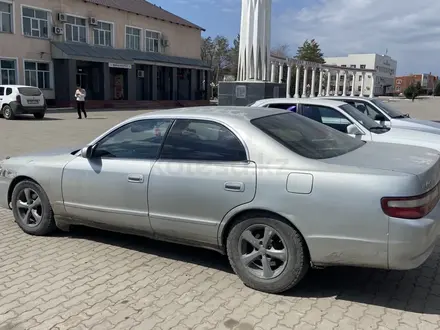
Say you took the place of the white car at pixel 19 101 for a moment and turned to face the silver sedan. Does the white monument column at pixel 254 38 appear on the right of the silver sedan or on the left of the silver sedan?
left

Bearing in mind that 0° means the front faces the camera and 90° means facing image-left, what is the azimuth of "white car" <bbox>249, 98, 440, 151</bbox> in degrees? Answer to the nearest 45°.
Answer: approximately 315°

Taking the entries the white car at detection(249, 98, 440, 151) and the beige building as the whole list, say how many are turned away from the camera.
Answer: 0

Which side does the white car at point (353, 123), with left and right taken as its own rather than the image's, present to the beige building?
back

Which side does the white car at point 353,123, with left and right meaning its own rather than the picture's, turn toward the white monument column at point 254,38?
left

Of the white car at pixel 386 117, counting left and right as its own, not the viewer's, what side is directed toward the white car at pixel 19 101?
back

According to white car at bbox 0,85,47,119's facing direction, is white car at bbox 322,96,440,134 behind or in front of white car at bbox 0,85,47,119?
behind

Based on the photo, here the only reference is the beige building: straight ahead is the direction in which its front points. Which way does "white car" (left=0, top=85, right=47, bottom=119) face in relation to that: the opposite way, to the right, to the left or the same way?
the opposite way

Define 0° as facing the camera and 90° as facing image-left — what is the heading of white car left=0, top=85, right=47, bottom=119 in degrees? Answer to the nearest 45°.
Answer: approximately 135°

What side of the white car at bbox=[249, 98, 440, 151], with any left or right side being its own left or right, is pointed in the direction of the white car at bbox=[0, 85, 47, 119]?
back

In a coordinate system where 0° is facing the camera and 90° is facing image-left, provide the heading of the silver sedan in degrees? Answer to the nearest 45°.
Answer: approximately 135°

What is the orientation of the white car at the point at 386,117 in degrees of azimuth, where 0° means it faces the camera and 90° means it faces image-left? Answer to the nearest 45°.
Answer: approximately 315°

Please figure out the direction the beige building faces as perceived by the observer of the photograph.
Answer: facing the viewer and to the right of the viewer
